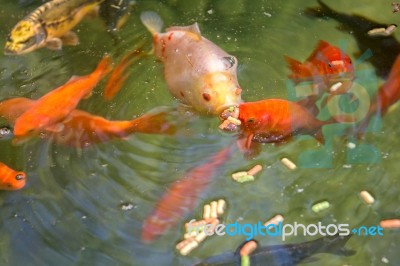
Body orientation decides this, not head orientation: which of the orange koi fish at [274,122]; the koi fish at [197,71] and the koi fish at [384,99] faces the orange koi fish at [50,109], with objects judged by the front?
the orange koi fish at [274,122]

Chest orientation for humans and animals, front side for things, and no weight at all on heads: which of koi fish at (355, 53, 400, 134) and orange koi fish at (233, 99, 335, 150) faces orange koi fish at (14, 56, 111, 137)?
orange koi fish at (233, 99, 335, 150)

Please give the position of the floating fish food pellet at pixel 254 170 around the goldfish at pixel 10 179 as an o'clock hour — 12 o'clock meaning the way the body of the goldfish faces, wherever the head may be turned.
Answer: The floating fish food pellet is roughly at 1 o'clock from the goldfish.

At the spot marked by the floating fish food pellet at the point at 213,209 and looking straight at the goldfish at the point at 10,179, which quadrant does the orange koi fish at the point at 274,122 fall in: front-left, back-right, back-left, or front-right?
back-right

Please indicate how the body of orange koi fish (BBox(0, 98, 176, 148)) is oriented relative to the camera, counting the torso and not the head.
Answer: to the viewer's left

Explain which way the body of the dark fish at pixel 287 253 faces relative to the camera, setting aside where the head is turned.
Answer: to the viewer's left

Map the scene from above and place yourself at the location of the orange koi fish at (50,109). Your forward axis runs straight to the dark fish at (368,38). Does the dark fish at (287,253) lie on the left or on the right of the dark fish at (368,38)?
right

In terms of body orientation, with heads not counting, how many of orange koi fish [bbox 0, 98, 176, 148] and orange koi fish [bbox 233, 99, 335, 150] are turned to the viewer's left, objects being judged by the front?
2

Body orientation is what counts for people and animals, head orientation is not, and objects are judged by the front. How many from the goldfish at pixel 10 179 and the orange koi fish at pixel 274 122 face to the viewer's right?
1

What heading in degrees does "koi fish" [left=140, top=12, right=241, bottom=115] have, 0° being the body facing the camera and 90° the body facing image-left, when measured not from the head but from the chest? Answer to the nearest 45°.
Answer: approximately 315°
